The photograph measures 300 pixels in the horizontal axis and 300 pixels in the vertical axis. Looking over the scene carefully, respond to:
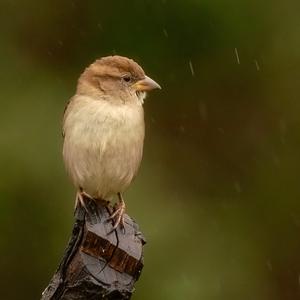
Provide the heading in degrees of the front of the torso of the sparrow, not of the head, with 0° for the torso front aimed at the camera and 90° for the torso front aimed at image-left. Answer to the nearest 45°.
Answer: approximately 0°
